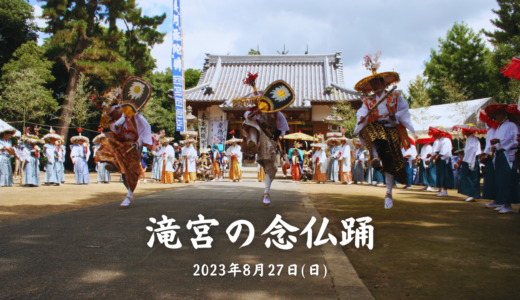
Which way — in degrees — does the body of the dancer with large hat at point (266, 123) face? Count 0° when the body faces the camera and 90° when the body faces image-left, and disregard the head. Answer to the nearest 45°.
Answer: approximately 0°

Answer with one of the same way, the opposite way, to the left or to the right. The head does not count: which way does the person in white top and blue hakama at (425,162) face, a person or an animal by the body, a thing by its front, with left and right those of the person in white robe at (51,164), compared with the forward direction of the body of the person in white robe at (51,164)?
the opposite way

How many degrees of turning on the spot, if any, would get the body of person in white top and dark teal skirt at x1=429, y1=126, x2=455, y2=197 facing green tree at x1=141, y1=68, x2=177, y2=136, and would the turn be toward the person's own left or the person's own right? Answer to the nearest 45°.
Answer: approximately 45° to the person's own right

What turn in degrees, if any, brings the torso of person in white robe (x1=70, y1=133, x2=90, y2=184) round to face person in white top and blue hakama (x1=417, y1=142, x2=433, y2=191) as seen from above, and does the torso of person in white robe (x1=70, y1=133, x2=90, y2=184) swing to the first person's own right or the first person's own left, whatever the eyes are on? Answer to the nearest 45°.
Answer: approximately 45° to the first person's own left

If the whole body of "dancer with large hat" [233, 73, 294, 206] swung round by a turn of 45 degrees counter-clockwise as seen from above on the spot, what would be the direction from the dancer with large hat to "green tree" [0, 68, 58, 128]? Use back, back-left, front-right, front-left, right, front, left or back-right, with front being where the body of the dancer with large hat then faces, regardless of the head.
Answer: back

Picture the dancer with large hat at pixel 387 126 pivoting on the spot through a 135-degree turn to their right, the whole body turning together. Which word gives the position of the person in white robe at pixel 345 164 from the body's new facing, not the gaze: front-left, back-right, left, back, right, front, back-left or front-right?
front-right

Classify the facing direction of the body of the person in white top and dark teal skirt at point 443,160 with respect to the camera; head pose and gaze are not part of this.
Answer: to the viewer's left

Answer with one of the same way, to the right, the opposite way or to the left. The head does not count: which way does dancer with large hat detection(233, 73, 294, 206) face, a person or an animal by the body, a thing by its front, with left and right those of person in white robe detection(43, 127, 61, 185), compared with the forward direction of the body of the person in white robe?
to the right

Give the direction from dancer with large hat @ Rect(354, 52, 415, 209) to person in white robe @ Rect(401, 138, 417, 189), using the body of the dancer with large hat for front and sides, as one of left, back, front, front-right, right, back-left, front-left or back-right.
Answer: back

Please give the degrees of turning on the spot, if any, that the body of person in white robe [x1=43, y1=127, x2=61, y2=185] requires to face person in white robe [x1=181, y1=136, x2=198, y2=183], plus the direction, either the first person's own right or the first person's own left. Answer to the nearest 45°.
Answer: approximately 45° to the first person's own left

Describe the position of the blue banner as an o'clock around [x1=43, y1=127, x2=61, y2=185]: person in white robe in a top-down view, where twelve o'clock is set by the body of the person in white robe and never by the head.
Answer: The blue banner is roughly at 10 o'clock from the person in white robe.

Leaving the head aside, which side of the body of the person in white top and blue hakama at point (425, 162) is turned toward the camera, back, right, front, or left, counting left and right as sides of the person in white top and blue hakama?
left

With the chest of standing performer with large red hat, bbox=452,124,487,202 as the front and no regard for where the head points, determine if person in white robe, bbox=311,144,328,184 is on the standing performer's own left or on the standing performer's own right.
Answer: on the standing performer's own right

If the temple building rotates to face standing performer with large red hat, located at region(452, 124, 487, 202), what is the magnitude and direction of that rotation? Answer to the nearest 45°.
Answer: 0° — it already faces them
